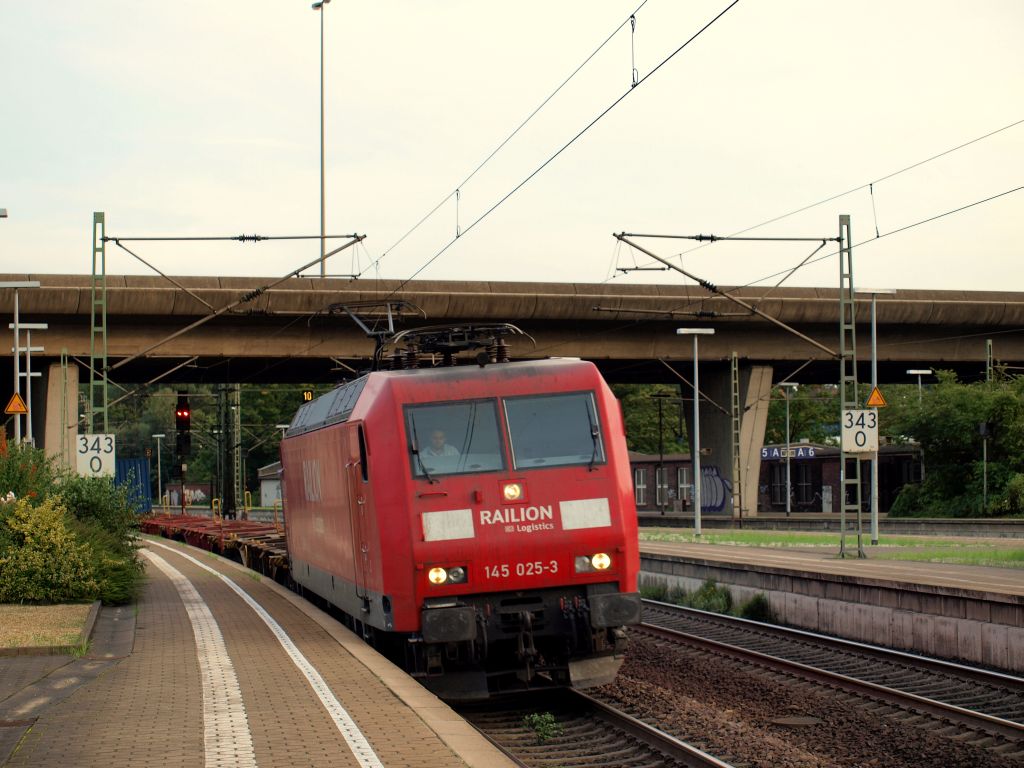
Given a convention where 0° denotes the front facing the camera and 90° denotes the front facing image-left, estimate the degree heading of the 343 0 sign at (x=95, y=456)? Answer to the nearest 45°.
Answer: approximately 0°

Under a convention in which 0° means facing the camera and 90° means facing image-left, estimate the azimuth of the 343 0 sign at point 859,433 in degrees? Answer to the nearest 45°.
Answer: approximately 0°

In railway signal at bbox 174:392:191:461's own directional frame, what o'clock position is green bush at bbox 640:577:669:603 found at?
The green bush is roughly at 11 o'clock from the railway signal.

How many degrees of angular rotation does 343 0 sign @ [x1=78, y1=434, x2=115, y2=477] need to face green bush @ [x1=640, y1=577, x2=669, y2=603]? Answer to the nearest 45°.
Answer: approximately 90° to its left

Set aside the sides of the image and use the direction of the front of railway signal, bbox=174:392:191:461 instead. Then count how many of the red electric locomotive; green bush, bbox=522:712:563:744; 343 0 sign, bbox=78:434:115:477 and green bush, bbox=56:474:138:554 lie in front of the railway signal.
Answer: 4

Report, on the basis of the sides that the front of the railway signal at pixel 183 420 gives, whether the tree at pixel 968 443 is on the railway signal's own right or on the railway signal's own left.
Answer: on the railway signal's own left
